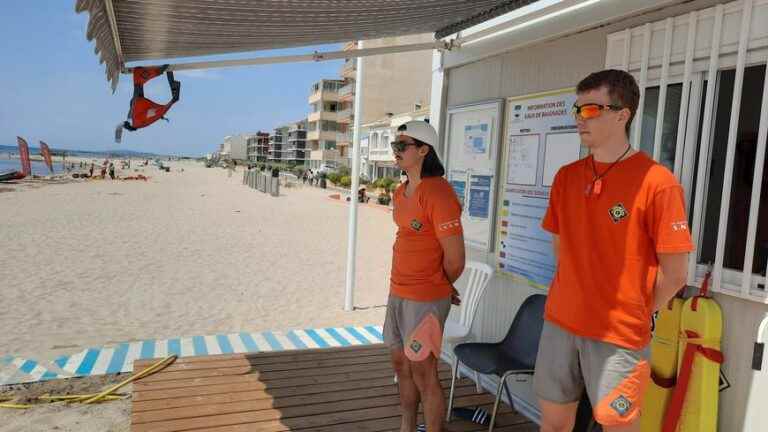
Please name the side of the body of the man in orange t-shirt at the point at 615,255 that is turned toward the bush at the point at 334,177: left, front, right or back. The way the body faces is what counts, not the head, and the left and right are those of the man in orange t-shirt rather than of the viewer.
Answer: right

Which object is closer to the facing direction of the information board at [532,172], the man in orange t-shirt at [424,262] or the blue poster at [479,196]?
the man in orange t-shirt

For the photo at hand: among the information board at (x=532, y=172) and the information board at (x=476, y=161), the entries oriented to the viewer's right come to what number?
0

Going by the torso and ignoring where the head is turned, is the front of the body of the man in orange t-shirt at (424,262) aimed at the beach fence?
no

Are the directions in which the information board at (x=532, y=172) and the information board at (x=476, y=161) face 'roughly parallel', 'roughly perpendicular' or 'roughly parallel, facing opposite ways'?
roughly parallel

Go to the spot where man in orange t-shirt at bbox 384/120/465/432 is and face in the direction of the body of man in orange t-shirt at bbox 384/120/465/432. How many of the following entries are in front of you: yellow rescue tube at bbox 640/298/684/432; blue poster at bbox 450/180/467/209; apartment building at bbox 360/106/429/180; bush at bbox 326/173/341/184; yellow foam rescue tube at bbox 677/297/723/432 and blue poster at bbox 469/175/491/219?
0

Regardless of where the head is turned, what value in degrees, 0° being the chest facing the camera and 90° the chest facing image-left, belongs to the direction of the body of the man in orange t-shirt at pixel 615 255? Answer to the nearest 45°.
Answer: approximately 45°

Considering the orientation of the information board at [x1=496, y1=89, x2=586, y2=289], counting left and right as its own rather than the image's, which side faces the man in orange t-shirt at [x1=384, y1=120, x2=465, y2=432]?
front

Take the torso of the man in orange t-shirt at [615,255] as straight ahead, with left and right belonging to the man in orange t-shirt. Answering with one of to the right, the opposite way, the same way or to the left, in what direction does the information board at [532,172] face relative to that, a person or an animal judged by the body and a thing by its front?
the same way

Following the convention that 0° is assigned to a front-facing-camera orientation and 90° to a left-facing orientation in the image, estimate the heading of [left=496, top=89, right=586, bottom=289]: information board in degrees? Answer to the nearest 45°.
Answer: approximately 45°

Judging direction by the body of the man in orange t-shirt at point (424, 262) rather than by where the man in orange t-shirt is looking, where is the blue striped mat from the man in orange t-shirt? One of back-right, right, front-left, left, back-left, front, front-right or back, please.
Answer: right

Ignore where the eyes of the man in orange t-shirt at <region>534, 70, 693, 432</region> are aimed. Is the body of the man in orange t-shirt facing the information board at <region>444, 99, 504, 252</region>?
no

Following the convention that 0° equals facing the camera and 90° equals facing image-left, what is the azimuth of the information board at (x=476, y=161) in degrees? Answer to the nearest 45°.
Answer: approximately 45°

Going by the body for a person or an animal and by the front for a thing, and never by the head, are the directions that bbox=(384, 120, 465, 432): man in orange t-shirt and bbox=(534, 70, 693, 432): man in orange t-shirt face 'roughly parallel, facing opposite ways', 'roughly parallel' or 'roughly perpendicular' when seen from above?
roughly parallel

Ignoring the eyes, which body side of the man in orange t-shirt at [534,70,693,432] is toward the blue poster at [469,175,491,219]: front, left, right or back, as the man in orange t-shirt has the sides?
right

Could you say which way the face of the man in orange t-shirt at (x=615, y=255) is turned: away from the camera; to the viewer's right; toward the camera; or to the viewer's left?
to the viewer's left

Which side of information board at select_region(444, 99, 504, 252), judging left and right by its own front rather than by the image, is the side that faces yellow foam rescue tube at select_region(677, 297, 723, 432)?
left

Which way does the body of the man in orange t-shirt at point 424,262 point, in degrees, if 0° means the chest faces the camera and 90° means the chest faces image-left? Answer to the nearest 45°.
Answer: approximately 45°
